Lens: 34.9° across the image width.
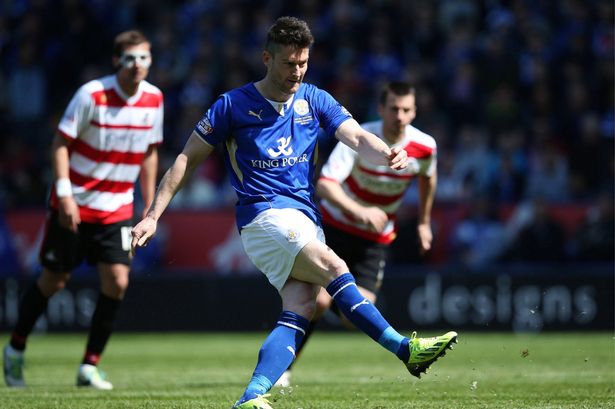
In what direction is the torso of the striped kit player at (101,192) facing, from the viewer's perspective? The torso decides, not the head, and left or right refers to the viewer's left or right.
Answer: facing the viewer and to the right of the viewer

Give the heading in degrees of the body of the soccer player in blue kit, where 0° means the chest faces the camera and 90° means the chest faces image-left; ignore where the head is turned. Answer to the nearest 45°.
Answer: approximately 315°

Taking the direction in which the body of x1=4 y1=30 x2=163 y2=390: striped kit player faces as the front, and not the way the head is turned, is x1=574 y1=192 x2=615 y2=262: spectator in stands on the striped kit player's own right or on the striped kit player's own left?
on the striped kit player's own left

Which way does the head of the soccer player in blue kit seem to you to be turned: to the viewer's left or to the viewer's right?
to the viewer's right

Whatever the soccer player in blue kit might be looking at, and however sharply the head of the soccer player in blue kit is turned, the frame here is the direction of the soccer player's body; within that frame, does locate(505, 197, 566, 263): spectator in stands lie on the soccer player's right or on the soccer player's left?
on the soccer player's left

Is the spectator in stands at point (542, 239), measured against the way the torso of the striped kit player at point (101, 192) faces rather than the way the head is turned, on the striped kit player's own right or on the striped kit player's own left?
on the striped kit player's own left

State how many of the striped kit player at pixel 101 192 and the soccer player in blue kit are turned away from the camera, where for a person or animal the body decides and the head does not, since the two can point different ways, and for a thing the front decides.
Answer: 0

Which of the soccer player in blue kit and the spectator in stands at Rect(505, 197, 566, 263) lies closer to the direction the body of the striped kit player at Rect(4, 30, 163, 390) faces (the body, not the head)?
the soccer player in blue kit

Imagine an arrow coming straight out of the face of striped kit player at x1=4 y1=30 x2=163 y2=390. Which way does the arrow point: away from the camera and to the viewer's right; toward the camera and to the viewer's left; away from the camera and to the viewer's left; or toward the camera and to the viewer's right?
toward the camera and to the viewer's right
